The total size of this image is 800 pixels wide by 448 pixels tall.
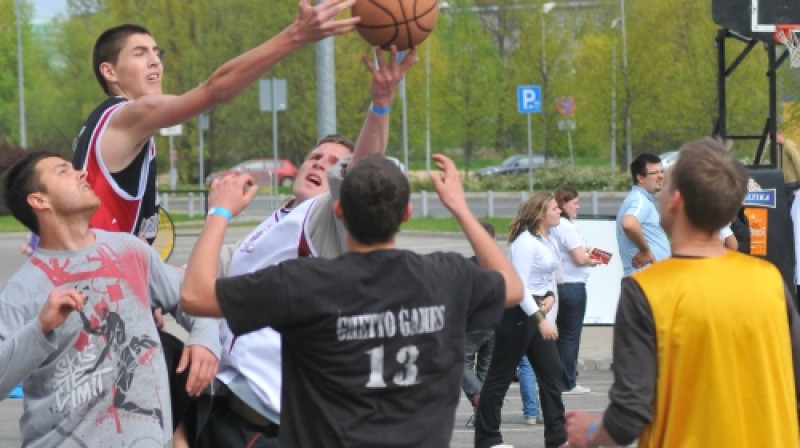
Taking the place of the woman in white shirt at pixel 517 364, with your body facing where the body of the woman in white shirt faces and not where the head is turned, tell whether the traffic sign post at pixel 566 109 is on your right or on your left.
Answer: on your left

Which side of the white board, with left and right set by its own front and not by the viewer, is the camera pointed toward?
front

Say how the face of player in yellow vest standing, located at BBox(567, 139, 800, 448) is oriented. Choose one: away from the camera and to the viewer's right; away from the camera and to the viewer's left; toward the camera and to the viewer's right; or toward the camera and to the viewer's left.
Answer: away from the camera and to the viewer's left

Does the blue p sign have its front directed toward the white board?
yes

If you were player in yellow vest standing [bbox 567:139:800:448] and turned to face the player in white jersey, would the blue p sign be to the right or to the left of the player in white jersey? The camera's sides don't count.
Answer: right

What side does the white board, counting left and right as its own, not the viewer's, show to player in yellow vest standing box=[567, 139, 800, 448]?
front

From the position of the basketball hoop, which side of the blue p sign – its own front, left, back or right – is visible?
front

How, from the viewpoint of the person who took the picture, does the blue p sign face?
facing the viewer

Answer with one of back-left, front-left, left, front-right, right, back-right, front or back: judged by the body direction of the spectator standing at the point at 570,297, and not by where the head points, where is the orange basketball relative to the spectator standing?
right

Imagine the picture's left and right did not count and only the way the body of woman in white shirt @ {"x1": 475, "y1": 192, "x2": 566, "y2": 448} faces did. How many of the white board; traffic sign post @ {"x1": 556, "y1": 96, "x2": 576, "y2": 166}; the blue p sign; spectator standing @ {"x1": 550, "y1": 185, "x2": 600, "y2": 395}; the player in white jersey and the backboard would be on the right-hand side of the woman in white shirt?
1
